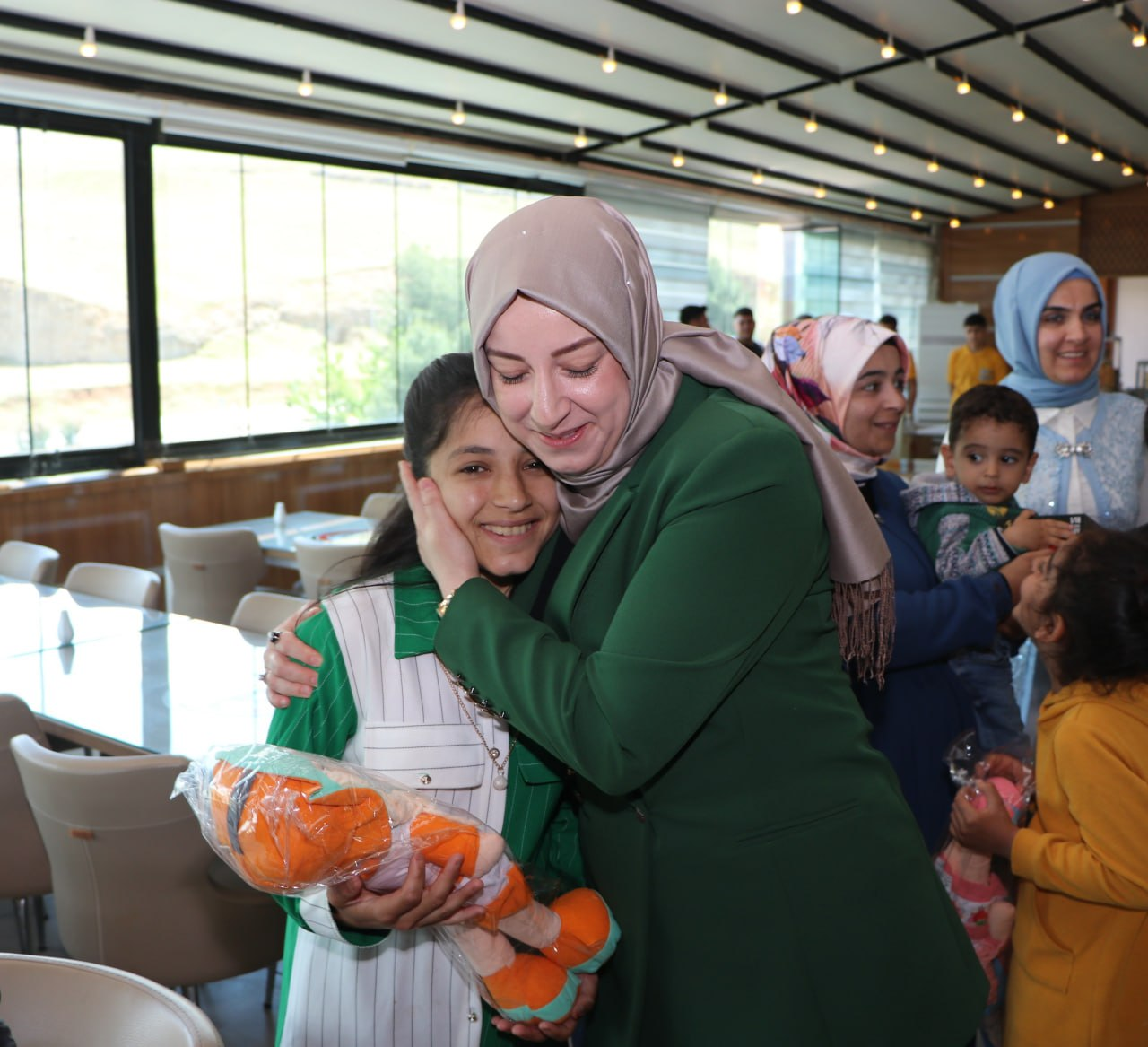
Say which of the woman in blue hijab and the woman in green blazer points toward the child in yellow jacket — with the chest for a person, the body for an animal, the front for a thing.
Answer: the woman in blue hijab

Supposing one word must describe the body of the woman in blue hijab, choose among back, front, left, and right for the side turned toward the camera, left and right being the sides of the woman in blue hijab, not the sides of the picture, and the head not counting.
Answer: front

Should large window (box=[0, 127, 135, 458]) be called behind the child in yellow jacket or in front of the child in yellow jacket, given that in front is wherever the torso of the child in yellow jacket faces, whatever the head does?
in front

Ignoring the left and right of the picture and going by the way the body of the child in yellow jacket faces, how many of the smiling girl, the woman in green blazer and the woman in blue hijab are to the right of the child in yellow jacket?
1

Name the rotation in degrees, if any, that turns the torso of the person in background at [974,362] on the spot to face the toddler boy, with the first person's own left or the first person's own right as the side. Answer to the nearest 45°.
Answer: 0° — they already face them

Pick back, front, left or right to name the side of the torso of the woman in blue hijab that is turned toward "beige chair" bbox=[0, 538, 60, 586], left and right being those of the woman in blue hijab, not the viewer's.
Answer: right

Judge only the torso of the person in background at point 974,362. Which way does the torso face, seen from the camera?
toward the camera

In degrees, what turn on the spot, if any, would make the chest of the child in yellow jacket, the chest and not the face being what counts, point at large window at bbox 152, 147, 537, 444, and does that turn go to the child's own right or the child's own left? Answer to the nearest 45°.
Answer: approximately 45° to the child's own right

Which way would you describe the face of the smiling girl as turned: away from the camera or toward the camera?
toward the camera

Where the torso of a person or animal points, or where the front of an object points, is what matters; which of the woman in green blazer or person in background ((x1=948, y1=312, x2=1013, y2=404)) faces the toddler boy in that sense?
the person in background

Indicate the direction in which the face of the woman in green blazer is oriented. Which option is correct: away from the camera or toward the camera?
toward the camera

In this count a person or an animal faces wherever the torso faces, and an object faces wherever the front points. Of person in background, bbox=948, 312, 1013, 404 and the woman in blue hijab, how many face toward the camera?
2

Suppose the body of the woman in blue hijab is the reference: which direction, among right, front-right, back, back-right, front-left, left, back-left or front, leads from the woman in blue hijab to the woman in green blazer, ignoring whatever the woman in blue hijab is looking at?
front

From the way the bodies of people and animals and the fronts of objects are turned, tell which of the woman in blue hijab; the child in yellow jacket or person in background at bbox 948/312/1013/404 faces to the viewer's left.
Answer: the child in yellow jacket

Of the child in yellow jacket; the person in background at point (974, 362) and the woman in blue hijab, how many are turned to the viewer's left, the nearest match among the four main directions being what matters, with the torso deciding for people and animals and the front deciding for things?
1

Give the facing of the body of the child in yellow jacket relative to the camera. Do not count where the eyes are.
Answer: to the viewer's left
